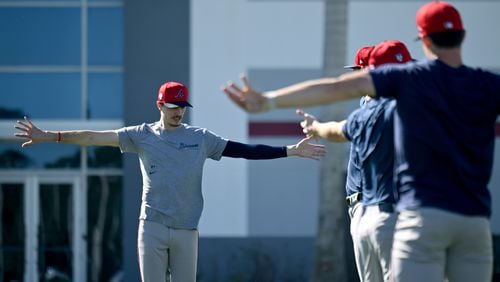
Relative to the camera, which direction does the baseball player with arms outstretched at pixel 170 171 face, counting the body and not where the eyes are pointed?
toward the camera

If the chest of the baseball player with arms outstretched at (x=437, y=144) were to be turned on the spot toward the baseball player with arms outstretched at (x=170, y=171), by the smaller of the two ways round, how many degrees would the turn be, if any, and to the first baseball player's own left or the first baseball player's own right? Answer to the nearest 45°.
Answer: approximately 45° to the first baseball player's own left

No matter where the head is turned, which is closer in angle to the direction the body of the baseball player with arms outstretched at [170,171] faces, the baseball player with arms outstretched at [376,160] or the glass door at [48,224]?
the baseball player with arms outstretched

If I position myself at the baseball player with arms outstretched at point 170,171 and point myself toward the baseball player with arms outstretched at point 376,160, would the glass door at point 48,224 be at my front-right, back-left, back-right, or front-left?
back-left

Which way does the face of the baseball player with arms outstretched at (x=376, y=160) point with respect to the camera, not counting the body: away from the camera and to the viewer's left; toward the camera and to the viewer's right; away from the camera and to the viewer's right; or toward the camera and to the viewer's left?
away from the camera and to the viewer's left

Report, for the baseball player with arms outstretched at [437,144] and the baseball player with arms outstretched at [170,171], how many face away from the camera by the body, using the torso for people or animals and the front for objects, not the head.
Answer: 1

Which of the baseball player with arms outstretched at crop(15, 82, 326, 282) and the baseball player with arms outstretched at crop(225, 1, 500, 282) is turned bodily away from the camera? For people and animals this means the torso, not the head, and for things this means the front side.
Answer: the baseball player with arms outstretched at crop(225, 1, 500, 282)

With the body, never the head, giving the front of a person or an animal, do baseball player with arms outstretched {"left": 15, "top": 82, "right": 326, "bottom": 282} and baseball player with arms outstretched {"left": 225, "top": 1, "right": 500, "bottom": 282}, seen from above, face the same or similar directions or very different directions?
very different directions

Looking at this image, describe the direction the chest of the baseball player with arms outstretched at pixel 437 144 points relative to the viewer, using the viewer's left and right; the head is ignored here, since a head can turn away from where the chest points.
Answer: facing away from the viewer
